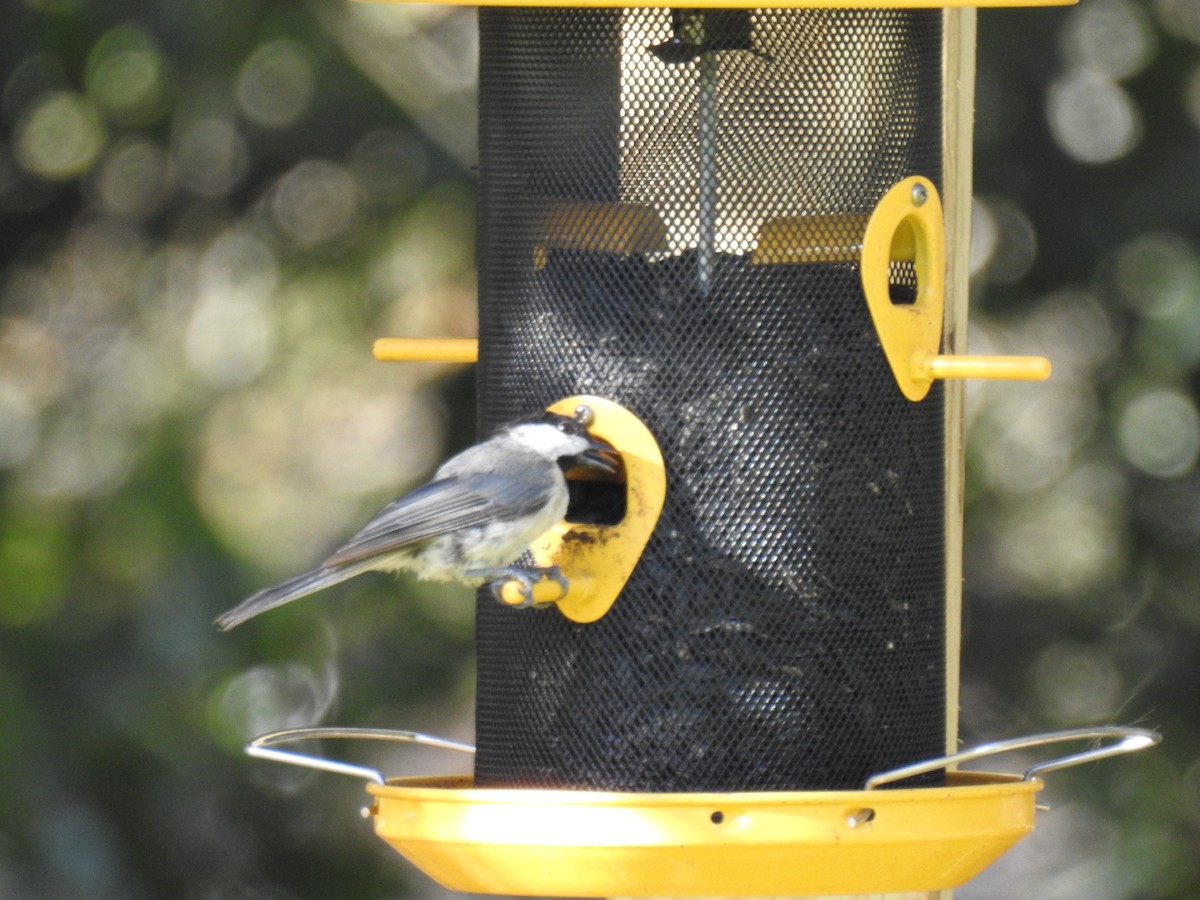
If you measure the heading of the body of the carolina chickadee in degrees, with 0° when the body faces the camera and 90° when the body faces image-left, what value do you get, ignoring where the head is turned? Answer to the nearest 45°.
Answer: approximately 270°
